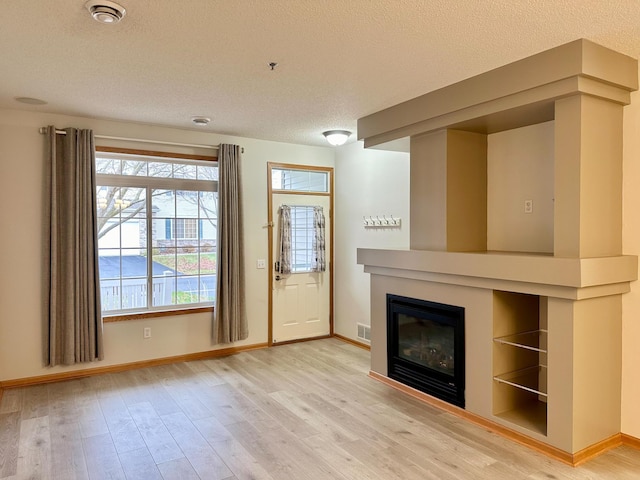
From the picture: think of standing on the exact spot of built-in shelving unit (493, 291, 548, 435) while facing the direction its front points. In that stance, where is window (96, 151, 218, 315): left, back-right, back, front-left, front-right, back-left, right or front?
front-right

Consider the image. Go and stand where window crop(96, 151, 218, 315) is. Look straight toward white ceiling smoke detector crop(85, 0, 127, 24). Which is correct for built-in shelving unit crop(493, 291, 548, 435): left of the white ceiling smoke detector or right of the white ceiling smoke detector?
left

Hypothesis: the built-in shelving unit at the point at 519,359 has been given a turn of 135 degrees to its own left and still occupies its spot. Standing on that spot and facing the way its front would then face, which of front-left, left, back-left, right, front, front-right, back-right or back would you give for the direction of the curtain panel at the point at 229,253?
back

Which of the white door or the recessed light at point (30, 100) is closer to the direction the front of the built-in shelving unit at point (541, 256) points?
the recessed light

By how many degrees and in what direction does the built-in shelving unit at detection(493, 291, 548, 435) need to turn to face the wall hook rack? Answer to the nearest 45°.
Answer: approximately 90° to its right

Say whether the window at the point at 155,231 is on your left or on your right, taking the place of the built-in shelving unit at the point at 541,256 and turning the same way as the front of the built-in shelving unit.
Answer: on your right

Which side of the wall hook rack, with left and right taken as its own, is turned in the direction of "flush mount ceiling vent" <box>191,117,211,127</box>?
front

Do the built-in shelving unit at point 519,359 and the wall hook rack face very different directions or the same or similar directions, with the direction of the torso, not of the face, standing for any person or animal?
same or similar directions

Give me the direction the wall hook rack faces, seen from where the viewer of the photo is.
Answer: facing the viewer and to the left of the viewer

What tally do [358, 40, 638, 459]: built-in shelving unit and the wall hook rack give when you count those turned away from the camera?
0

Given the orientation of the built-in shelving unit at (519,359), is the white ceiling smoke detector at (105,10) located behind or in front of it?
in front

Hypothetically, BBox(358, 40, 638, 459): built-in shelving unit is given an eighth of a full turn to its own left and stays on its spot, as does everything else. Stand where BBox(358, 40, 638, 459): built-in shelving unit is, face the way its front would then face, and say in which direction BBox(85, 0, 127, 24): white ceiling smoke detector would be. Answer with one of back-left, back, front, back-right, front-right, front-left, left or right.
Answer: front-right

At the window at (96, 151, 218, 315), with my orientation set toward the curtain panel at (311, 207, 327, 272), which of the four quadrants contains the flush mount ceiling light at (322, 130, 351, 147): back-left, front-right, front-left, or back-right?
front-right

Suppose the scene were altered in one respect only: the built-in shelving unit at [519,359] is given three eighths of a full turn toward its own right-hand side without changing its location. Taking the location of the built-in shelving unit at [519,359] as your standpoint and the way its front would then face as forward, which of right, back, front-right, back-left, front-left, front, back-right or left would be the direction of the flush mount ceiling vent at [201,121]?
left

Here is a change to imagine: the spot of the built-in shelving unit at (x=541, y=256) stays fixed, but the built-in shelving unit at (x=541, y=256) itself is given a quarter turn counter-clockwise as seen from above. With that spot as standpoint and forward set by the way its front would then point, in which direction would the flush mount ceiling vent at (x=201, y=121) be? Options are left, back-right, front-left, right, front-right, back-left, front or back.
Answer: back-right

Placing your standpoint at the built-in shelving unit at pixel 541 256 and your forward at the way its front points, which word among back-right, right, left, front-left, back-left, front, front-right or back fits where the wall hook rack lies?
right

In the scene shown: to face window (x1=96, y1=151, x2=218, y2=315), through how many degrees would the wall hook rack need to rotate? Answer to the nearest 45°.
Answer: approximately 45° to its right
